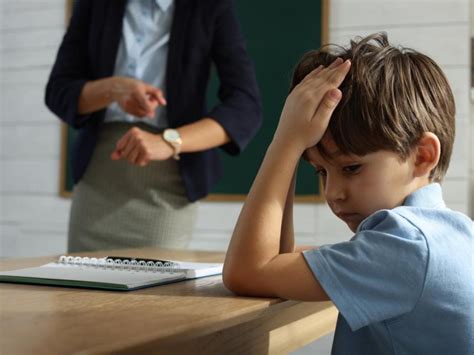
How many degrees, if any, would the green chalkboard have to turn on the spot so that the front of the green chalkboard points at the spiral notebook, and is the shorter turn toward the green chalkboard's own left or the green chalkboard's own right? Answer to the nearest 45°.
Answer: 0° — it already faces it

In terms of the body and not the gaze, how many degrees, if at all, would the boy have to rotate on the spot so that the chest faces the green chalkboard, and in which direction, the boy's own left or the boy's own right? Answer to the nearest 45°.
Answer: approximately 90° to the boy's own right

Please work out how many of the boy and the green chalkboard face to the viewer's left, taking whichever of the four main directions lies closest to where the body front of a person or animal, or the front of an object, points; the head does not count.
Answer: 1

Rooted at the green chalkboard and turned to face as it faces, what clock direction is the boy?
The boy is roughly at 12 o'clock from the green chalkboard.

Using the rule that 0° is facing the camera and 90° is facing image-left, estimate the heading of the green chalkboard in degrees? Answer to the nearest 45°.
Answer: approximately 0°

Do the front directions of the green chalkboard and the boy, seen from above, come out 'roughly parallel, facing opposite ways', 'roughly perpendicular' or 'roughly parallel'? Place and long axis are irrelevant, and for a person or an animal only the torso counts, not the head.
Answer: roughly perpendicular

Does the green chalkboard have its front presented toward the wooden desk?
yes

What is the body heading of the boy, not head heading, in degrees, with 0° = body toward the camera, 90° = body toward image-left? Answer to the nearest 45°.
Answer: approximately 90°
